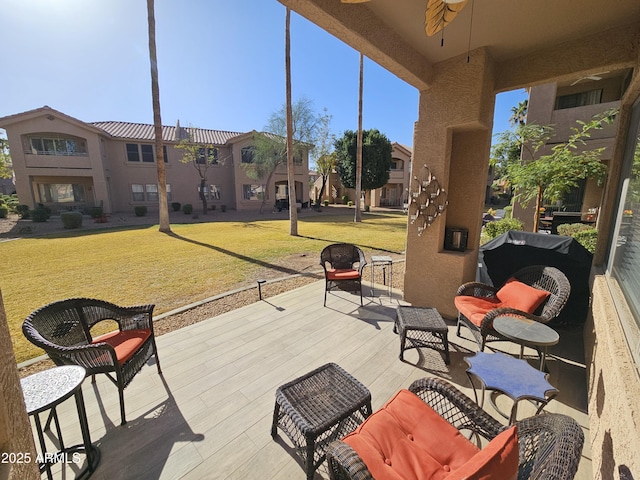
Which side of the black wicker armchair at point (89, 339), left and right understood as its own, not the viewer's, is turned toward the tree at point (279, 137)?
left

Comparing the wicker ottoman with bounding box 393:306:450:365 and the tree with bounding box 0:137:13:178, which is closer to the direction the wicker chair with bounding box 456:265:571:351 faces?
the wicker ottoman

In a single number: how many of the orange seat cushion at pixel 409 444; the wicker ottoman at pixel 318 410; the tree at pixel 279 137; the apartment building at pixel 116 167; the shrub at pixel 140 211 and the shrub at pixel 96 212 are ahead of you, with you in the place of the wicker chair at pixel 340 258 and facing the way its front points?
2

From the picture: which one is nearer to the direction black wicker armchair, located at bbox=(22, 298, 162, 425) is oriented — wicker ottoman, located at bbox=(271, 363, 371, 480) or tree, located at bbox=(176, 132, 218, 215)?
the wicker ottoman

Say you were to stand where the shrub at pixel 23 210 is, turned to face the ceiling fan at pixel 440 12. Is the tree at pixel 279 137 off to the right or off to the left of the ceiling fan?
left

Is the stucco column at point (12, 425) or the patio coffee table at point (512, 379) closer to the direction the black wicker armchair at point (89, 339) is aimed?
the patio coffee table

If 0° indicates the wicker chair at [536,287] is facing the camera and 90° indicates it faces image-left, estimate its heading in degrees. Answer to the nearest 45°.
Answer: approximately 45°

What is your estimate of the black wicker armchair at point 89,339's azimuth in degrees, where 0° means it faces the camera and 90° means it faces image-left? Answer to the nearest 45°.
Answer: approximately 315°

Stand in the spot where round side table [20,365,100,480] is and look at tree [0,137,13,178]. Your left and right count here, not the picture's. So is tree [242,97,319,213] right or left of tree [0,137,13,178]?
right

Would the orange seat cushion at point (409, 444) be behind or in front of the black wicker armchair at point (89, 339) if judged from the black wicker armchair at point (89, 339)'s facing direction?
in front

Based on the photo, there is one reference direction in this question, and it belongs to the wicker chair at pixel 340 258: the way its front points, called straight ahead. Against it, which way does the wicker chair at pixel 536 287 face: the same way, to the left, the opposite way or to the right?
to the right

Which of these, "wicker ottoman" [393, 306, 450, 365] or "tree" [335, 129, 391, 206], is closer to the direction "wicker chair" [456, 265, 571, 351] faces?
the wicker ottoman

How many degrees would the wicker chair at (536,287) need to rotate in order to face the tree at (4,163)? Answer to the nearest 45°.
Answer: approximately 45° to its right

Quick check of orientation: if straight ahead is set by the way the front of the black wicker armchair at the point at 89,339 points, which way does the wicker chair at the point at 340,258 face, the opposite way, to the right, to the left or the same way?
to the right

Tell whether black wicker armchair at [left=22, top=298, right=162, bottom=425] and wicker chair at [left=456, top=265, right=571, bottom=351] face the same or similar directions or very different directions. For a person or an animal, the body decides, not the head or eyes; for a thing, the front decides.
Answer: very different directions

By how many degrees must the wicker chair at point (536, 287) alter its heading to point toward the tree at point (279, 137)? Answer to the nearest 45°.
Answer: approximately 90° to its right

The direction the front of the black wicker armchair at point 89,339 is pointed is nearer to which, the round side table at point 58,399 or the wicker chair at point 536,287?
the wicker chair

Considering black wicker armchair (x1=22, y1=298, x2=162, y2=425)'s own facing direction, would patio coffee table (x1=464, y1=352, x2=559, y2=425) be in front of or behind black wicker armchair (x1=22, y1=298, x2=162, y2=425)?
in front

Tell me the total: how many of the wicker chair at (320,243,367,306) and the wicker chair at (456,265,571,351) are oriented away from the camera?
0
